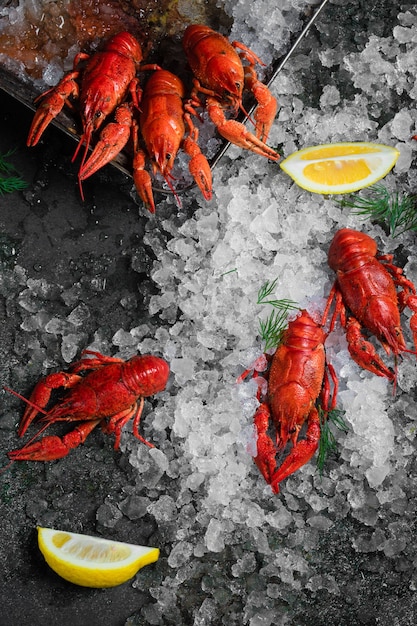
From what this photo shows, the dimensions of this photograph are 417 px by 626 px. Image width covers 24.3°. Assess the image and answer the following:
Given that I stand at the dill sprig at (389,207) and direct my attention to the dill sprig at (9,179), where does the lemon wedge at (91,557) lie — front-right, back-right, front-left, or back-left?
front-left

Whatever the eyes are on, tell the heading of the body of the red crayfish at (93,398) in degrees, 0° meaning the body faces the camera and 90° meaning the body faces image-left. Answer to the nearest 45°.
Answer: approximately 45°

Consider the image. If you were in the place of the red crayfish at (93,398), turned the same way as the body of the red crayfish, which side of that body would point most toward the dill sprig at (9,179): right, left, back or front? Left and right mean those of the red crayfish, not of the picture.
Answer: right

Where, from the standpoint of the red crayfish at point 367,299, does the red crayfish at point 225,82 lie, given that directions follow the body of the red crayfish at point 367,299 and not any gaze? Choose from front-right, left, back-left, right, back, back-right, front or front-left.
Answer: back-right

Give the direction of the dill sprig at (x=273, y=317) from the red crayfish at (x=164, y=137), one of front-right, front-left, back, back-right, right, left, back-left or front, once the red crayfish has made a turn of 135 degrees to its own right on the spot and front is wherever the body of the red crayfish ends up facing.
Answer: back-right

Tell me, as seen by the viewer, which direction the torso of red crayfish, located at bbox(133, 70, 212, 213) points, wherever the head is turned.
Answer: toward the camera

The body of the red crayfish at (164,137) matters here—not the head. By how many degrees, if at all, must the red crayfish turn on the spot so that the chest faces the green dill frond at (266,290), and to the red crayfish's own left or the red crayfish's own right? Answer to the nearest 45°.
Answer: approximately 90° to the red crayfish's own left

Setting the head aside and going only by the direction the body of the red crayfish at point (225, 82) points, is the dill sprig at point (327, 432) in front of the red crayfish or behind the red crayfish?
in front

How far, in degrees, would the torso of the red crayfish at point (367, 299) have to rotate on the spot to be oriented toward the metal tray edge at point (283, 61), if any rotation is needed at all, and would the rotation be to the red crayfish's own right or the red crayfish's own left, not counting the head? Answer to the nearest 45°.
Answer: approximately 135° to the red crayfish's own right

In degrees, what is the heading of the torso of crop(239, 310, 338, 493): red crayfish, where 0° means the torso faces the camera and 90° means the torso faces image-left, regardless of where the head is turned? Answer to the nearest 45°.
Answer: approximately 0°

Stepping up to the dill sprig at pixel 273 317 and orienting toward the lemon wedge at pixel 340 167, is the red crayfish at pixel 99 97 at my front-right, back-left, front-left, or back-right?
front-left

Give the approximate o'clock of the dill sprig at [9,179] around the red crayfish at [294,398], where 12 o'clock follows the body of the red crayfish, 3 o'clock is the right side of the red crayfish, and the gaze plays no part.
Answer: The dill sprig is roughly at 3 o'clock from the red crayfish.

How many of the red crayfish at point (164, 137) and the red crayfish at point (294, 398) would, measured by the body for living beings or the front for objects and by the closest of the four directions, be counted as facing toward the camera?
2
